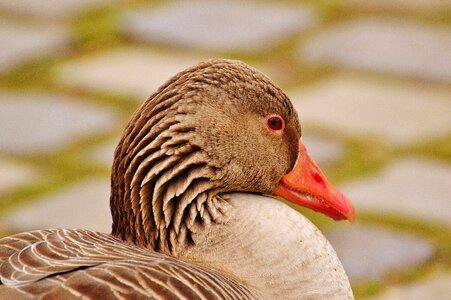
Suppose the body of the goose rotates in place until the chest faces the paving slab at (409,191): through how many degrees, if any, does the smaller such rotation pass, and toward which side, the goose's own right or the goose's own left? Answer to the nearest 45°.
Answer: approximately 45° to the goose's own left

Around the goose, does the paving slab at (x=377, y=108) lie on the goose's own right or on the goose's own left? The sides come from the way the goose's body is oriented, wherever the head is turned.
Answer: on the goose's own left

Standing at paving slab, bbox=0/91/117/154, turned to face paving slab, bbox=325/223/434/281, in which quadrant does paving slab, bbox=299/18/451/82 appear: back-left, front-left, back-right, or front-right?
front-left

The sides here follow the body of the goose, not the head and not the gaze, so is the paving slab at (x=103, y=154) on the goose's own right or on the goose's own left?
on the goose's own left

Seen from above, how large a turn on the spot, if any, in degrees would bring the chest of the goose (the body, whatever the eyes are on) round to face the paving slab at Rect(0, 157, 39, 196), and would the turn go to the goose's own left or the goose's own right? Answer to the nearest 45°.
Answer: approximately 135° to the goose's own left

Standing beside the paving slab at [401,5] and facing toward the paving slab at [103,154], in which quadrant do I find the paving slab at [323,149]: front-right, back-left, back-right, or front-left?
front-left

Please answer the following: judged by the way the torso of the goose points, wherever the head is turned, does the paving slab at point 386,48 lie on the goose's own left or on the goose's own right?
on the goose's own left

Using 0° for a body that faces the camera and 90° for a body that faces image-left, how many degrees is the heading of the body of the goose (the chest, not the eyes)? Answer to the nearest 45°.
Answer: approximately 270°

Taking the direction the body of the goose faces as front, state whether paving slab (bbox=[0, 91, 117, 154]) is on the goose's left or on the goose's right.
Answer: on the goose's left

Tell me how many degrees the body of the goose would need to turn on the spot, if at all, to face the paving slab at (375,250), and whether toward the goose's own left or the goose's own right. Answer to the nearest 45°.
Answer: approximately 45° to the goose's own left
